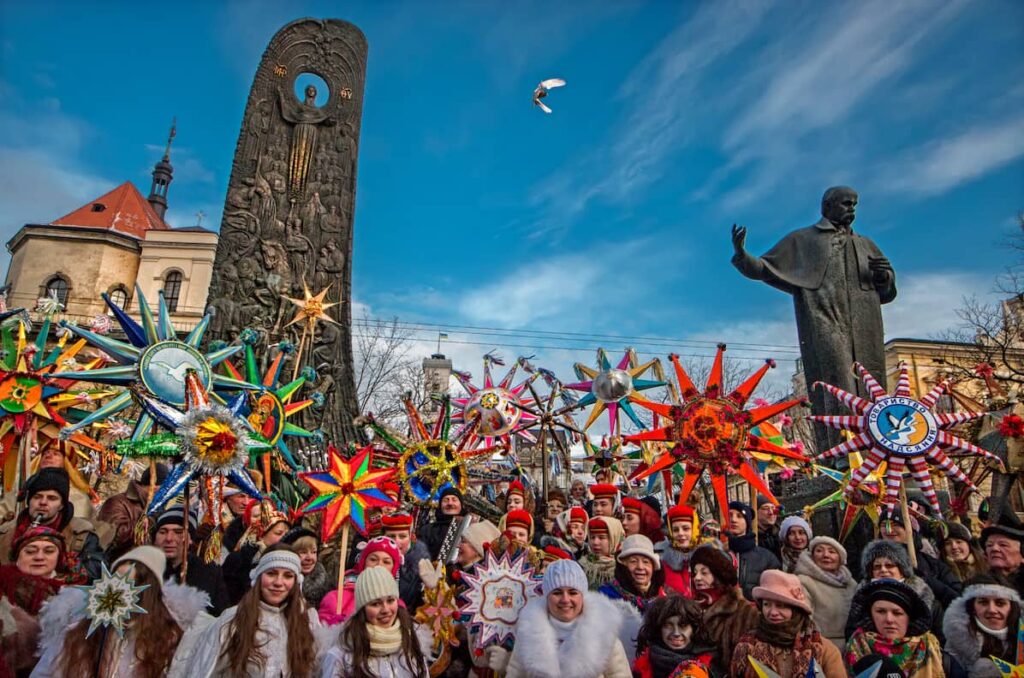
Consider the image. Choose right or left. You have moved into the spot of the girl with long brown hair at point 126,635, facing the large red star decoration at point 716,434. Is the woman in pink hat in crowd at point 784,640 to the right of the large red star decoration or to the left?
right

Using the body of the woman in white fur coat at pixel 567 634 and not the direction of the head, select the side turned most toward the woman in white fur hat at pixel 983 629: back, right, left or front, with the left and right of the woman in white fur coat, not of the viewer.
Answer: left

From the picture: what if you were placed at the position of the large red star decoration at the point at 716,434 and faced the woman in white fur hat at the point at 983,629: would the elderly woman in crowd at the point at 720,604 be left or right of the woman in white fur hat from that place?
right

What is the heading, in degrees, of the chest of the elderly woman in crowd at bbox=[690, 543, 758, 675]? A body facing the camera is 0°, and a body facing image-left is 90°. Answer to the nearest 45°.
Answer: approximately 45°

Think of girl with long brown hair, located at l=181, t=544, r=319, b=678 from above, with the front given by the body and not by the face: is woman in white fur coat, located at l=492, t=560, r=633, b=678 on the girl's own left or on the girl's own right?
on the girl's own left

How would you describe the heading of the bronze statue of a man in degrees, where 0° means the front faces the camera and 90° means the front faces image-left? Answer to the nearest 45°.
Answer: approximately 315°

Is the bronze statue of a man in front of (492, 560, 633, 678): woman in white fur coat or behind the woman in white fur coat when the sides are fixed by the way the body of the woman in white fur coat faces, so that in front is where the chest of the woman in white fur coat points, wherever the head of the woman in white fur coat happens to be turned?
behind

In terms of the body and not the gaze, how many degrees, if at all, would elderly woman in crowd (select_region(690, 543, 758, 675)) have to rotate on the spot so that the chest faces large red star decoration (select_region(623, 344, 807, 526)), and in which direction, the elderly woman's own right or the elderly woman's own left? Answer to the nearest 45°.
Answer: approximately 135° to the elderly woman's own right
